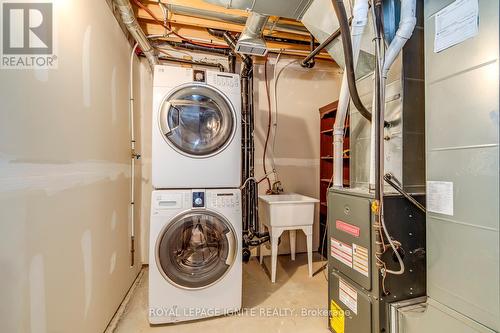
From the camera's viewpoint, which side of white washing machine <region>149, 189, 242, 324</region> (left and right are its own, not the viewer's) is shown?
front

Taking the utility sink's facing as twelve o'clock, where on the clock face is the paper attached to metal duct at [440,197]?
The paper attached to metal duct is roughly at 11 o'clock from the utility sink.

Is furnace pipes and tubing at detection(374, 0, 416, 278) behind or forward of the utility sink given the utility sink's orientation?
forward

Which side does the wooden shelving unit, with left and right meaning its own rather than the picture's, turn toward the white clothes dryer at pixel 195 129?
front

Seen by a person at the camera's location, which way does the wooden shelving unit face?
facing the viewer and to the left of the viewer

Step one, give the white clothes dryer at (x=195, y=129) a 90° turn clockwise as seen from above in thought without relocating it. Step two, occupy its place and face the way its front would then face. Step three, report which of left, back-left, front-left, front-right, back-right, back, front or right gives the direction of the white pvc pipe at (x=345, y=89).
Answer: back-left

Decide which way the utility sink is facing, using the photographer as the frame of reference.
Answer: facing the viewer
